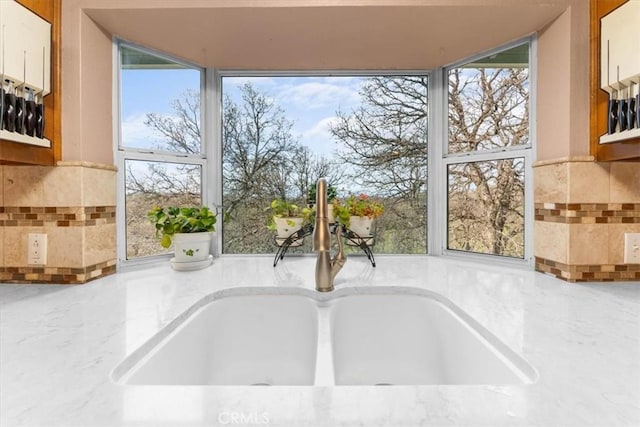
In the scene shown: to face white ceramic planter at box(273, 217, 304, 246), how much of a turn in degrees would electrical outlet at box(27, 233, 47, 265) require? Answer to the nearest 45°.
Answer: approximately 90° to its left

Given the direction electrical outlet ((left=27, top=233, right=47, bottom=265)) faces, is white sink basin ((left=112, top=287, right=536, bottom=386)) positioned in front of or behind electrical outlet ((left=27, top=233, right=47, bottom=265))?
in front

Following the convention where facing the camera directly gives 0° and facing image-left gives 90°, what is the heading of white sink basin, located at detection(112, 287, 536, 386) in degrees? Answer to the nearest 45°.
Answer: approximately 0°

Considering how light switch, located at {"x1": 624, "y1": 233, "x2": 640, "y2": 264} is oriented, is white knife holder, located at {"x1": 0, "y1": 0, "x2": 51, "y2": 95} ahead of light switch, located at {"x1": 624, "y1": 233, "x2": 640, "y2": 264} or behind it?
ahead
